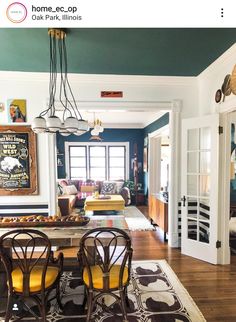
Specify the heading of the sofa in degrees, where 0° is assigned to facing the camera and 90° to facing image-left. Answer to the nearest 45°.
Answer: approximately 0°

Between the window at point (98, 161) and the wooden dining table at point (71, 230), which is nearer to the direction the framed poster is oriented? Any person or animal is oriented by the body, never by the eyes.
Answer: the wooden dining table

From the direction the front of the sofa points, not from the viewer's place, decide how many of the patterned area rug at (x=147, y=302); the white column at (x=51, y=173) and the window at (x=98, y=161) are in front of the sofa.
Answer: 2
